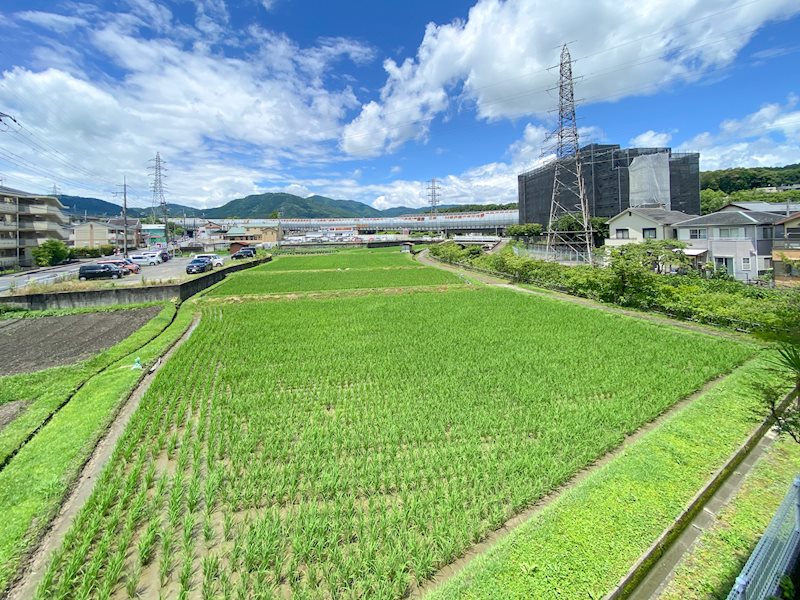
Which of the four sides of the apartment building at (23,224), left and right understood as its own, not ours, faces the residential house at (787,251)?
front

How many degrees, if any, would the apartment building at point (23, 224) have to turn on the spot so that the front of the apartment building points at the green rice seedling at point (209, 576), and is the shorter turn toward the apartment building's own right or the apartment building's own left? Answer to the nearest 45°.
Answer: approximately 45° to the apartment building's own right

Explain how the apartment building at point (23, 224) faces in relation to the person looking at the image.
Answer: facing the viewer and to the right of the viewer

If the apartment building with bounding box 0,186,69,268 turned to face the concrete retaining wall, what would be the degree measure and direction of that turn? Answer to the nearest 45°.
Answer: approximately 45° to its right

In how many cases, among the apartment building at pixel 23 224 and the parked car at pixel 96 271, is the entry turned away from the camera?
0

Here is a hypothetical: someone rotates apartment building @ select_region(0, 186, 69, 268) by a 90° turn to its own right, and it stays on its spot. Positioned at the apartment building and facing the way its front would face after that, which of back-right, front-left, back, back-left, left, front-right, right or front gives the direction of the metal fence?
front-left

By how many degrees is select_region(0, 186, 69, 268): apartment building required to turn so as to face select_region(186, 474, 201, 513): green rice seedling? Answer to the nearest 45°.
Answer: approximately 45° to its right

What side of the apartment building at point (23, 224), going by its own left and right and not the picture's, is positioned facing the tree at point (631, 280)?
front
